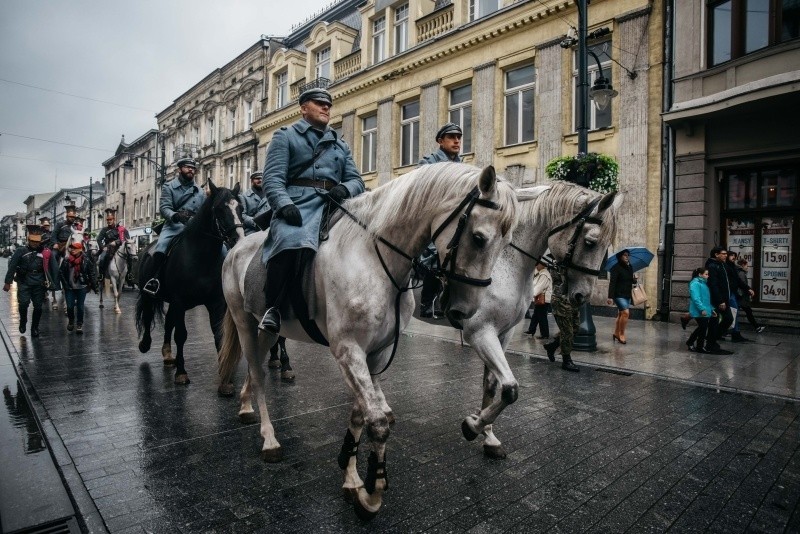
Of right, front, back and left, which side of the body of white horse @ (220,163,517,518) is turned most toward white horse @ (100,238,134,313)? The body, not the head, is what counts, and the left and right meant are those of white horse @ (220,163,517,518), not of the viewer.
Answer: back

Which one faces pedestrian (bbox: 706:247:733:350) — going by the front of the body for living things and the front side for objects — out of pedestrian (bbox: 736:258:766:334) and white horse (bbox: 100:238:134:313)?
the white horse

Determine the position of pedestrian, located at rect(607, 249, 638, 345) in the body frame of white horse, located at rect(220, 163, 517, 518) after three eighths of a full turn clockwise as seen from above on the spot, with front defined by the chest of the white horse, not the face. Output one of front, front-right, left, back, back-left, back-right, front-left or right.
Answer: back-right

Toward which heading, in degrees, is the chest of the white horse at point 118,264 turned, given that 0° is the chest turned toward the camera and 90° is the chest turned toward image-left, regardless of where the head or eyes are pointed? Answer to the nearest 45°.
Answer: approximately 315°

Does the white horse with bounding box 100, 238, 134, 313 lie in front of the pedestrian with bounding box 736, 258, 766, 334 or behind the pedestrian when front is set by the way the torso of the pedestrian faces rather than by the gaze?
behind

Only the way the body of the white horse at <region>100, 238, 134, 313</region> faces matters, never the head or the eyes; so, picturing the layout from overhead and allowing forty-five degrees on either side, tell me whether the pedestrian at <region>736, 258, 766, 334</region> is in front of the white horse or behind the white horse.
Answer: in front

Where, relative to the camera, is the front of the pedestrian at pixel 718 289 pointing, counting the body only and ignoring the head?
to the viewer's right
